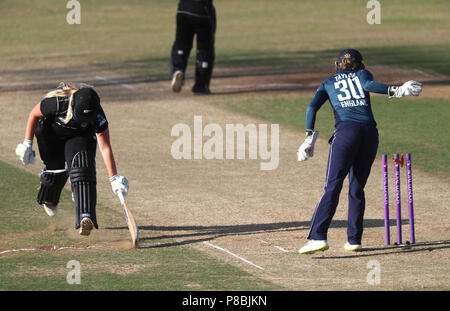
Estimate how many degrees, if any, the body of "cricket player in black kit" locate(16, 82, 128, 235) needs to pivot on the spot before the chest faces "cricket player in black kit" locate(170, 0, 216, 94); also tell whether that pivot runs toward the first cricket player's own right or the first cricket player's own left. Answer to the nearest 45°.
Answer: approximately 180°

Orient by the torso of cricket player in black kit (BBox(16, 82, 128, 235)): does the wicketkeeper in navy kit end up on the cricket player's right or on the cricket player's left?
on the cricket player's left

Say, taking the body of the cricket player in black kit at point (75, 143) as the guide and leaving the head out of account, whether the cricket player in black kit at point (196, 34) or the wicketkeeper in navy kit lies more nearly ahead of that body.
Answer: the wicketkeeper in navy kit
